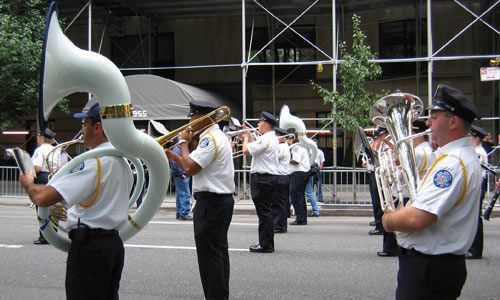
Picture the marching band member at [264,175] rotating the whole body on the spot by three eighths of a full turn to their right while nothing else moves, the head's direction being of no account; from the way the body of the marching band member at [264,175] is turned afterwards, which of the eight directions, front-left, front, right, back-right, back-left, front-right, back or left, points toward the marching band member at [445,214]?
back-right

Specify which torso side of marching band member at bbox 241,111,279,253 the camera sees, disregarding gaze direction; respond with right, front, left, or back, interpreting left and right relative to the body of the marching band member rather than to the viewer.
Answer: left

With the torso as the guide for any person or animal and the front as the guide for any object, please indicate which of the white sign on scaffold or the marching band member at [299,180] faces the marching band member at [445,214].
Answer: the white sign on scaffold

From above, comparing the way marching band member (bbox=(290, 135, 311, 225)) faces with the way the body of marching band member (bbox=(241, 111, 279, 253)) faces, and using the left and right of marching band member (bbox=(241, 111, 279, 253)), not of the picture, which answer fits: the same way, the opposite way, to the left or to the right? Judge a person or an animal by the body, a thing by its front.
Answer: the same way

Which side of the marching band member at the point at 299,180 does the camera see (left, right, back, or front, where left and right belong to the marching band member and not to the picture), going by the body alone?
left

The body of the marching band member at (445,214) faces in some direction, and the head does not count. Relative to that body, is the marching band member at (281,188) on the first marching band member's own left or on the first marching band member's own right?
on the first marching band member's own right

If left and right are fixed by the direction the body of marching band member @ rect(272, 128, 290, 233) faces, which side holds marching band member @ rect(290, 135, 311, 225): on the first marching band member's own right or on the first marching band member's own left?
on the first marching band member's own right

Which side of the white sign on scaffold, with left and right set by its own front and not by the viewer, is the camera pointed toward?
front

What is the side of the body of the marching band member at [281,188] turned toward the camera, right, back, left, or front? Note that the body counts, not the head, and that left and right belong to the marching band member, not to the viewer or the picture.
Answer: left

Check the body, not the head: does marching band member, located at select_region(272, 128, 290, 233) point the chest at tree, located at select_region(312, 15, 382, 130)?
no

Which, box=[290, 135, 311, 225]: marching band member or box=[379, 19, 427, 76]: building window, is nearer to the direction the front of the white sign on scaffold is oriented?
the marching band member

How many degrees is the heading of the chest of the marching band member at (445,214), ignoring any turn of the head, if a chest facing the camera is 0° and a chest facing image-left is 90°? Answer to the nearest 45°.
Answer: approximately 90°

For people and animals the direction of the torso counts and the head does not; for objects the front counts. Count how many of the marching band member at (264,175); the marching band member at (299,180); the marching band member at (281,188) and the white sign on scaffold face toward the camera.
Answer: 1

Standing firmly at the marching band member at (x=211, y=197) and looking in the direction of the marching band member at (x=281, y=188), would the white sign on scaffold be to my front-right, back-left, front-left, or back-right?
front-right

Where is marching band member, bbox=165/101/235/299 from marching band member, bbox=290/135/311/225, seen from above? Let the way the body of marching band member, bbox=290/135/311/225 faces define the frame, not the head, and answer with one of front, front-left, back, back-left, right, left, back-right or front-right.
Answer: left

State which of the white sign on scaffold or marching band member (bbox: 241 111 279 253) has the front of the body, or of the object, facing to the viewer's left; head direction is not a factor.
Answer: the marching band member

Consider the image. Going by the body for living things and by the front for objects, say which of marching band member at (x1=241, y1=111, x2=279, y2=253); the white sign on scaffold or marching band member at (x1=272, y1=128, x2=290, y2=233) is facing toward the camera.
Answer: the white sign on scaffold

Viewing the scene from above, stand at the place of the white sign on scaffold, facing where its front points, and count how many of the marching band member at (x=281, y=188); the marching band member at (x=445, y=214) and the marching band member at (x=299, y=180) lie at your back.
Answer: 0
